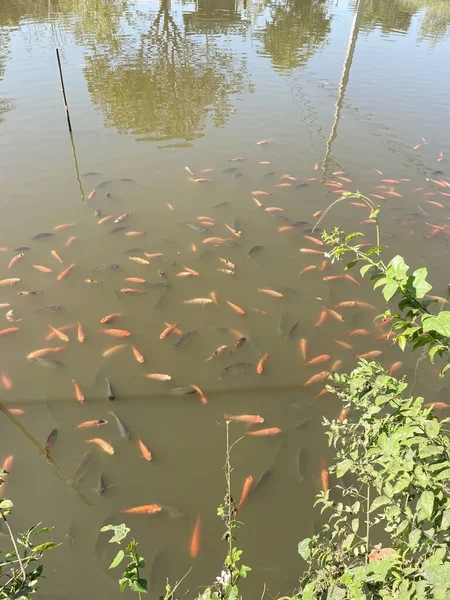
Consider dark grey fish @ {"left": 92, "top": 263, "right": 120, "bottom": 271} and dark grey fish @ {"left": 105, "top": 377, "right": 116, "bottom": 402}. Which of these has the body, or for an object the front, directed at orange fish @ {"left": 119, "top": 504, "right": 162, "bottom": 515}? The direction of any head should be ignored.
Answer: dark grey fish @ {"left": 105, "top": 377, "right": 116, "bottom": 402}

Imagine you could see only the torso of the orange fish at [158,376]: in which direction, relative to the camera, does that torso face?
to the viewer's right

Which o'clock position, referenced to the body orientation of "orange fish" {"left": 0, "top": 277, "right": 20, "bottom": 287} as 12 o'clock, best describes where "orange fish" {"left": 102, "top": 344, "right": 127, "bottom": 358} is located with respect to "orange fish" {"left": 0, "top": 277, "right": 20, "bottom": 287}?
"orange fish" {"left": 102, "top": 344, "right": 127, "bottom": 358} is roughly at 2 o'clock from "orange fish" {"left": 0, "top": 277, "right": 20, "bottom": 287}.

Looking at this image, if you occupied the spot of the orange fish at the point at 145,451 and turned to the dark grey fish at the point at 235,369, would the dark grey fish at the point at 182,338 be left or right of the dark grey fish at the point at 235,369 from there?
left

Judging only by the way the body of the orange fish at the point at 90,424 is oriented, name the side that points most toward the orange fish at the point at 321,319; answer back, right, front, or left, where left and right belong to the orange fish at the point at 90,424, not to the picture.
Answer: front
